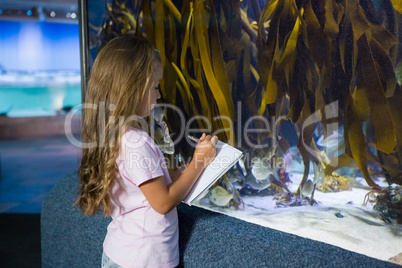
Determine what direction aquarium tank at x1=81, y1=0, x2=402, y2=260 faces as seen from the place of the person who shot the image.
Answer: facing the viewer and to the left of the viewer

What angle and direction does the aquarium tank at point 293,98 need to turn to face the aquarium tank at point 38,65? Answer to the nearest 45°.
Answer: approximately 90° to its right
